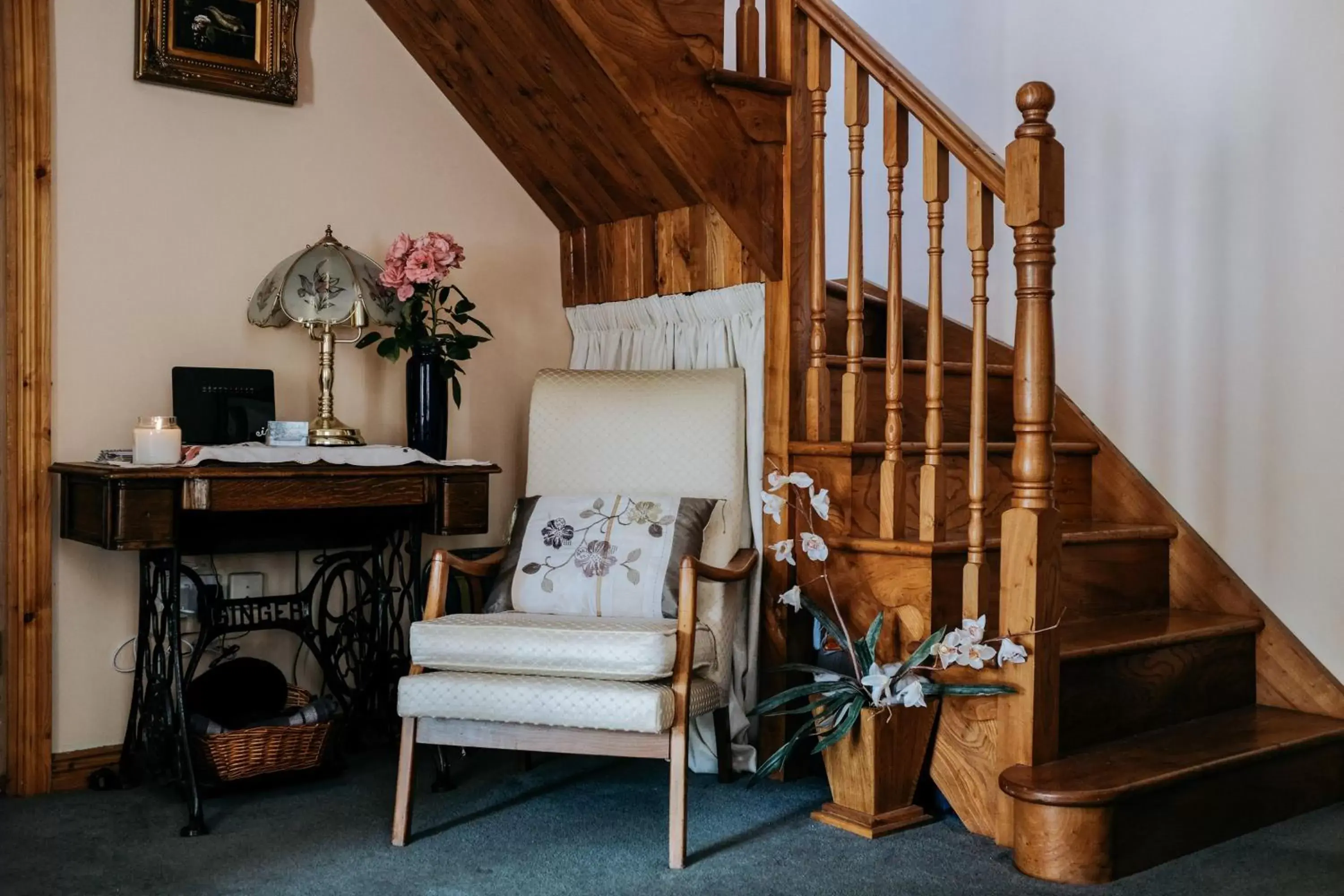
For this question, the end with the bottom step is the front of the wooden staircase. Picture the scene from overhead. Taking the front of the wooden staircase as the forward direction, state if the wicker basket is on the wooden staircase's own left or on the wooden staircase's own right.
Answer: on the wooden staircase's own right

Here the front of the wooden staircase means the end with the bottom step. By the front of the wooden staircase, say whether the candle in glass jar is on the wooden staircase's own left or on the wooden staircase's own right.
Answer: on the wooden staircase's own right

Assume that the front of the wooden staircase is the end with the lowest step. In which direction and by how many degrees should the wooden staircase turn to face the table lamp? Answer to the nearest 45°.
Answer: approximately 135° to its right

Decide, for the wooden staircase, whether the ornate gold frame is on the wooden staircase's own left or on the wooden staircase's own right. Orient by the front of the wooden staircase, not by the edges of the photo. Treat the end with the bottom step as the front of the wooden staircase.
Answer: on the wooden staircase's own right
